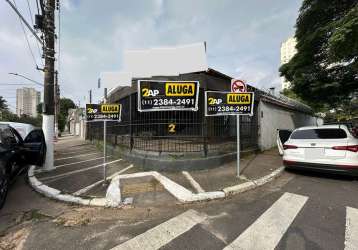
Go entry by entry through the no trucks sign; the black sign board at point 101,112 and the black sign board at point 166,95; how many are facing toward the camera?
3

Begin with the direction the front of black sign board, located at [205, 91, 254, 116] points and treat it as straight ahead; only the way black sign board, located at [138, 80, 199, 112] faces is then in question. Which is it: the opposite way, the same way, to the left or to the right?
the same way

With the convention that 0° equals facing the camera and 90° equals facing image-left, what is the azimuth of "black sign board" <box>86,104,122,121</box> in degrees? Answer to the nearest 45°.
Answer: approximately 0°

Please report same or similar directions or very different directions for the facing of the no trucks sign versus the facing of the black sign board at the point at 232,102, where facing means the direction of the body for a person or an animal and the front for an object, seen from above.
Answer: same or similar directions

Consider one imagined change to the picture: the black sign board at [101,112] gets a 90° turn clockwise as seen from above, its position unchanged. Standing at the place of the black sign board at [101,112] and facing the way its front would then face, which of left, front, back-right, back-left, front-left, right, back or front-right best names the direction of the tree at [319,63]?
back

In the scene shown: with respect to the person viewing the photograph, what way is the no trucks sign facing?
facing the viewer

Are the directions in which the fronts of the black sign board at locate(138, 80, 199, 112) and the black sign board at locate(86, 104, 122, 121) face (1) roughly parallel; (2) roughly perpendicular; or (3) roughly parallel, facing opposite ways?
roughly parallel

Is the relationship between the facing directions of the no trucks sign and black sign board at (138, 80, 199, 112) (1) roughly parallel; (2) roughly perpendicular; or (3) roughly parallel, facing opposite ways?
roughly parallel

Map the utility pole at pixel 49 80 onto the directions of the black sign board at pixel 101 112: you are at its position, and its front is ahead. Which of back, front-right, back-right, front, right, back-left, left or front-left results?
back-right

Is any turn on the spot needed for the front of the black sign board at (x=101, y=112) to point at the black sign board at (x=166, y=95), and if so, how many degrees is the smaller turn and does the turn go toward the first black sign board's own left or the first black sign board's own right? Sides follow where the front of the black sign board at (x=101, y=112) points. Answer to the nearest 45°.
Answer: approximately 90° to the first black sign board's own left
